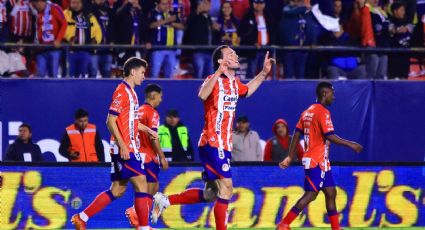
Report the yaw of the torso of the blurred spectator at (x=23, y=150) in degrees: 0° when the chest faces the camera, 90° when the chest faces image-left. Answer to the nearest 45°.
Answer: approximately 0°

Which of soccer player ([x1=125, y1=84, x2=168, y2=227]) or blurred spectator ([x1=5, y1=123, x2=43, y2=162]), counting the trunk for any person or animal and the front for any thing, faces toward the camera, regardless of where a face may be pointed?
the blurred spectator

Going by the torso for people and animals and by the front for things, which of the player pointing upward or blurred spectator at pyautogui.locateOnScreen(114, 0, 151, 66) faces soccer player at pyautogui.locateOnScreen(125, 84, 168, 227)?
the blurred spectator

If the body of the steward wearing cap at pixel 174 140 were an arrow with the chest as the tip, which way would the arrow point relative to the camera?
toward the camera

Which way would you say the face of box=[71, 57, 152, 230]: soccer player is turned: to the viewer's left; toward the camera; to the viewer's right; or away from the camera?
to the viewer's right

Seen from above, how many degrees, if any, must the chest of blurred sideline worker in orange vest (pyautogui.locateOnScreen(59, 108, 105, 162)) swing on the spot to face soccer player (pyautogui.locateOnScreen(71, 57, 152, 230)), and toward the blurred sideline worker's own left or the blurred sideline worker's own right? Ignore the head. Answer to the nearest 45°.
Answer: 0° — they already face them

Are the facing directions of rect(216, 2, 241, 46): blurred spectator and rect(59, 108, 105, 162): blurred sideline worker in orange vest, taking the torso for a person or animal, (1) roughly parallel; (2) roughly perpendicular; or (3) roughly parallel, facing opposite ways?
roughly parallel

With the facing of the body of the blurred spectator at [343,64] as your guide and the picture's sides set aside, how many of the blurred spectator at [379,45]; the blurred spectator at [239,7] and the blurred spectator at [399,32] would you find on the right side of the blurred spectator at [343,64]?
1

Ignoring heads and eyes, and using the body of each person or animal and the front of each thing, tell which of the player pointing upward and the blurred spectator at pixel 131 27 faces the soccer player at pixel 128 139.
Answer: the blurred spectator
